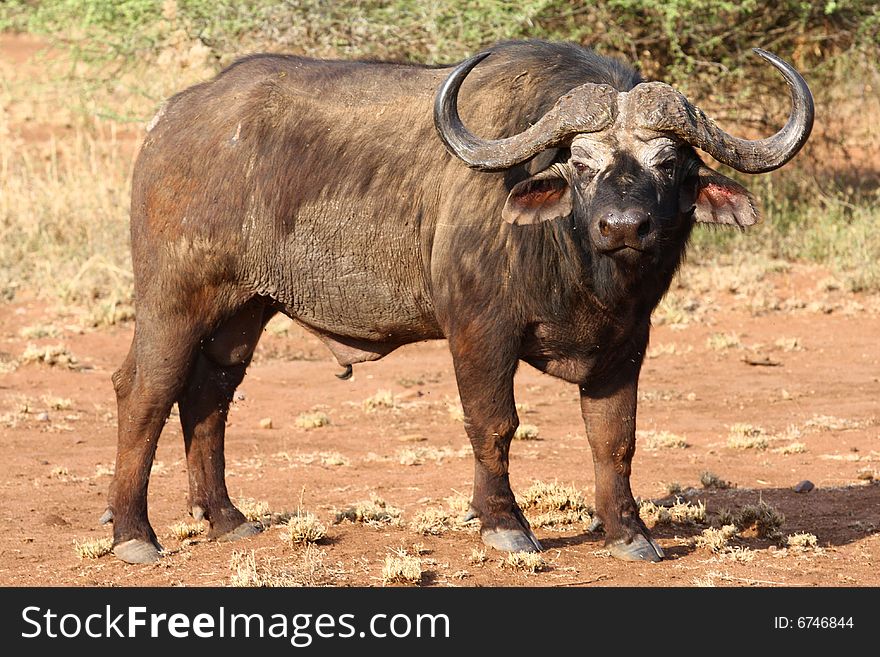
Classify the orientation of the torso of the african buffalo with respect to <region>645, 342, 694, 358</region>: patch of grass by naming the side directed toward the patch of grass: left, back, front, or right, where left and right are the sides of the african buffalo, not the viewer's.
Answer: left

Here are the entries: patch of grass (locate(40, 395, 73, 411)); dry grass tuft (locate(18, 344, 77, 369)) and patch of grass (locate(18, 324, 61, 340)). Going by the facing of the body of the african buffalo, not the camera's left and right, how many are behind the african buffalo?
3

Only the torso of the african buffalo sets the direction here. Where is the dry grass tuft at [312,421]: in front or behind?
behind

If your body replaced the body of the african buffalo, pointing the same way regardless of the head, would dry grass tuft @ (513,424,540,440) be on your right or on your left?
on your left

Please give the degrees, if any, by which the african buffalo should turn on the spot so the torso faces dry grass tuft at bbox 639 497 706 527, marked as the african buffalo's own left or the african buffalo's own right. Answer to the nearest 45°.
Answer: approximately 45° to the african buffalo's own left

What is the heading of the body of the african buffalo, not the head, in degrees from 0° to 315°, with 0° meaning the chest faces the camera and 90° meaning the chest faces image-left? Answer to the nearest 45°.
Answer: approximately 315°

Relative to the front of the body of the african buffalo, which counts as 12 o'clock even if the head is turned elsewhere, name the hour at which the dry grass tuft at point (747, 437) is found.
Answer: The dry grass tuft is roughly at 9 o'clock from the african buffalo.

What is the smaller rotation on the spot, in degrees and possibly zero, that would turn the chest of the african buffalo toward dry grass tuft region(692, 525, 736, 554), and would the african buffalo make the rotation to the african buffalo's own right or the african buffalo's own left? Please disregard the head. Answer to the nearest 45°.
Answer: approximately 45° to the african buffalo's own left

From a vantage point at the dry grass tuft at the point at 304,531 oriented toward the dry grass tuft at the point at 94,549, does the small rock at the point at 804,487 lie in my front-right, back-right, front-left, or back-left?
back-right

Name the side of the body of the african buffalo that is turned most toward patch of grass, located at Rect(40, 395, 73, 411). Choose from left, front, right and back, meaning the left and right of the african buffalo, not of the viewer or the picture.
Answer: back

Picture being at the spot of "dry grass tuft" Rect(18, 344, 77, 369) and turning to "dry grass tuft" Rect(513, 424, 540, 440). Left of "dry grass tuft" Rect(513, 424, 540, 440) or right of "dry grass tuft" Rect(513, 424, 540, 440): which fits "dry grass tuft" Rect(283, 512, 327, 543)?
right

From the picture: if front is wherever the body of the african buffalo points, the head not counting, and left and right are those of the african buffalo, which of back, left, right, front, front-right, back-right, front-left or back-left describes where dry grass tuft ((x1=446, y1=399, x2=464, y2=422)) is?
back-left

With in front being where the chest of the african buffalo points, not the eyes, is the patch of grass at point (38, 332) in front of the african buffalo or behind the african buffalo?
behind
